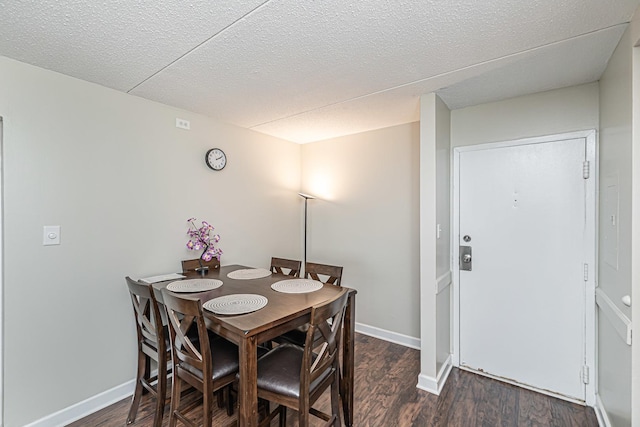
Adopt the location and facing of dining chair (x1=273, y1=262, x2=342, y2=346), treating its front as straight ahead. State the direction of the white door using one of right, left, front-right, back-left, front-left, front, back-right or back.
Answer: back-left

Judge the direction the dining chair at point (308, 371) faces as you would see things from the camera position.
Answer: facing away from the viewer and to the left of the viewer

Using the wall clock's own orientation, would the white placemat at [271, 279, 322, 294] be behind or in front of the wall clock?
in front

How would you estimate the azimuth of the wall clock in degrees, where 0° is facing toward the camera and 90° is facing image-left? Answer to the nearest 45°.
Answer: approximately 315°

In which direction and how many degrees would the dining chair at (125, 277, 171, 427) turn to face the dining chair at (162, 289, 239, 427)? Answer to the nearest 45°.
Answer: approximately 90° to its right

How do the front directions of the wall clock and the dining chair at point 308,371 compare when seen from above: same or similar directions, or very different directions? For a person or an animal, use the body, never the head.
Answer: very different directions

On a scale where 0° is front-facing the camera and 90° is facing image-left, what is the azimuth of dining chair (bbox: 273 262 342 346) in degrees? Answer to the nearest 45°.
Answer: approximately 45°

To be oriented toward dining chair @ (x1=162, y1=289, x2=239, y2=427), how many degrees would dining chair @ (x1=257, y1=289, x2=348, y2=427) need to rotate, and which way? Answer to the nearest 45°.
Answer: approximately 45° to its left

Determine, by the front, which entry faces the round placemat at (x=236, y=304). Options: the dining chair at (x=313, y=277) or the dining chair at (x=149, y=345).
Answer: the dining chair at (x=313, y=277)

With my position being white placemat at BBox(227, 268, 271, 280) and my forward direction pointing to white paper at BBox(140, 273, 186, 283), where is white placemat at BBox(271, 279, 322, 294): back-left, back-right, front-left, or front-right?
back-left

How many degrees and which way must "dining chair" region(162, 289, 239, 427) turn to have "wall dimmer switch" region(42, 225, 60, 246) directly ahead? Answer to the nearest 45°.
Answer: approximately 90° to its left
